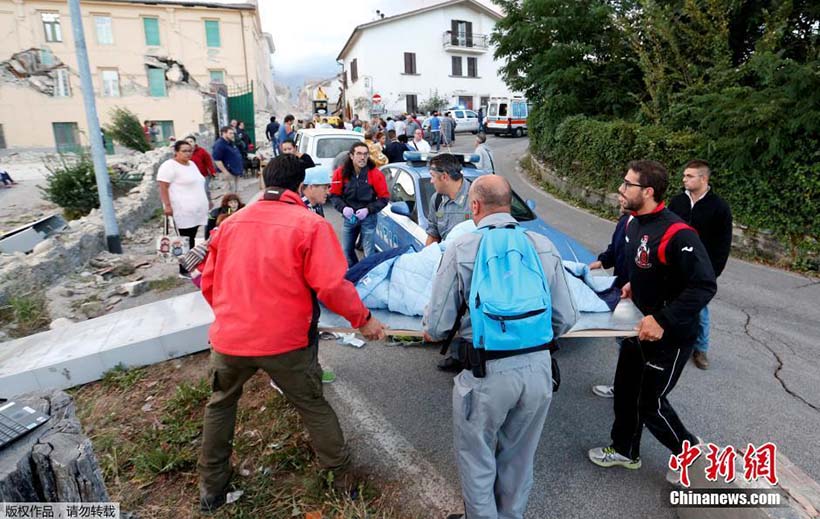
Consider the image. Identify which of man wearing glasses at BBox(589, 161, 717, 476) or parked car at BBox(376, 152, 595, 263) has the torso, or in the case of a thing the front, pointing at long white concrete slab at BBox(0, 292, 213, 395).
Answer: the man wearing glasses

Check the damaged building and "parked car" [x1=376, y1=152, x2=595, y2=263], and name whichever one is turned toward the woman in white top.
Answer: the damaged building

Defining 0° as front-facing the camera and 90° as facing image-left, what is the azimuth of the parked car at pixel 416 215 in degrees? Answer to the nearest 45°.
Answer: approximately 315°

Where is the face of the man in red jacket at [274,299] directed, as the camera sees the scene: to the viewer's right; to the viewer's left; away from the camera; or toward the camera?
away from the camera

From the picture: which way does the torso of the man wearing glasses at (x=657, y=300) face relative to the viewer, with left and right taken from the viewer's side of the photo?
facing to the left of the viewer

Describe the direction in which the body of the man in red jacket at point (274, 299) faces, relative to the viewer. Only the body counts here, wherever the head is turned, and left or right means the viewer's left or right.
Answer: facing away from the viewer and to the right of the viewer

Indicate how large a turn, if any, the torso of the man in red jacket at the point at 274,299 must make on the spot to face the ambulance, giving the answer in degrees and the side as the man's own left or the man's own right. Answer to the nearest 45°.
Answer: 0° — they already face it

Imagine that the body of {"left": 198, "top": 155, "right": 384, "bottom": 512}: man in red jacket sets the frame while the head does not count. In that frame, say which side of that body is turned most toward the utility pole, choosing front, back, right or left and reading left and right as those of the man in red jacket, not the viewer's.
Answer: left

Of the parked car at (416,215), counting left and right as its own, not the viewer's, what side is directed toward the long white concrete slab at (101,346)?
right
